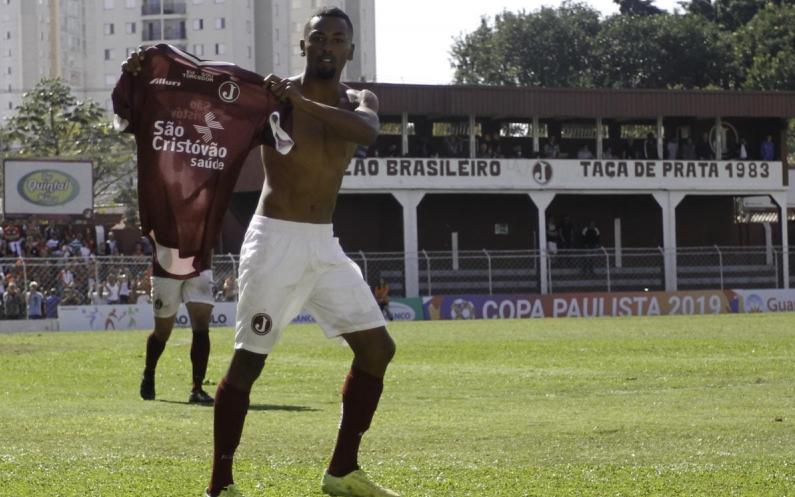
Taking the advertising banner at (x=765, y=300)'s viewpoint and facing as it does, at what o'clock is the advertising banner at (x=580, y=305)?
the advertising banner at (x=580, y=305) is roughly at 2 o'clock from the advertising banner at (x=765, y=300).

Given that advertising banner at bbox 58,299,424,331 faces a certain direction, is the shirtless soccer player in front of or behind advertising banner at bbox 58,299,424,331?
in front

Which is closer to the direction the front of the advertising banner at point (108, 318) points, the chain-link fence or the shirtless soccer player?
the shirtless soccer player

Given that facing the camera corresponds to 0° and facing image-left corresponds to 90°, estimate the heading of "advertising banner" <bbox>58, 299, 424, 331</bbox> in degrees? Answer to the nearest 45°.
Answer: approximately 0°

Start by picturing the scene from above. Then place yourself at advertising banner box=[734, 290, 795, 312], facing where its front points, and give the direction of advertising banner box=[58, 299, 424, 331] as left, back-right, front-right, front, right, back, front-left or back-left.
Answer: front-right

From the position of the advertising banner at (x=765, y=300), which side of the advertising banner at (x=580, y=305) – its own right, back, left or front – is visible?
left

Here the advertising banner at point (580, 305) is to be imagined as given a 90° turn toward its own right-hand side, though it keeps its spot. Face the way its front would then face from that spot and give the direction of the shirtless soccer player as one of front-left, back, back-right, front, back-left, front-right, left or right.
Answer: left

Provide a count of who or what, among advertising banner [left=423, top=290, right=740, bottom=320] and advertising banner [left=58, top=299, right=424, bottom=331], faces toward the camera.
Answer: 2

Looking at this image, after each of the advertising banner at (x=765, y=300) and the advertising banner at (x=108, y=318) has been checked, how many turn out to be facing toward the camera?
2
